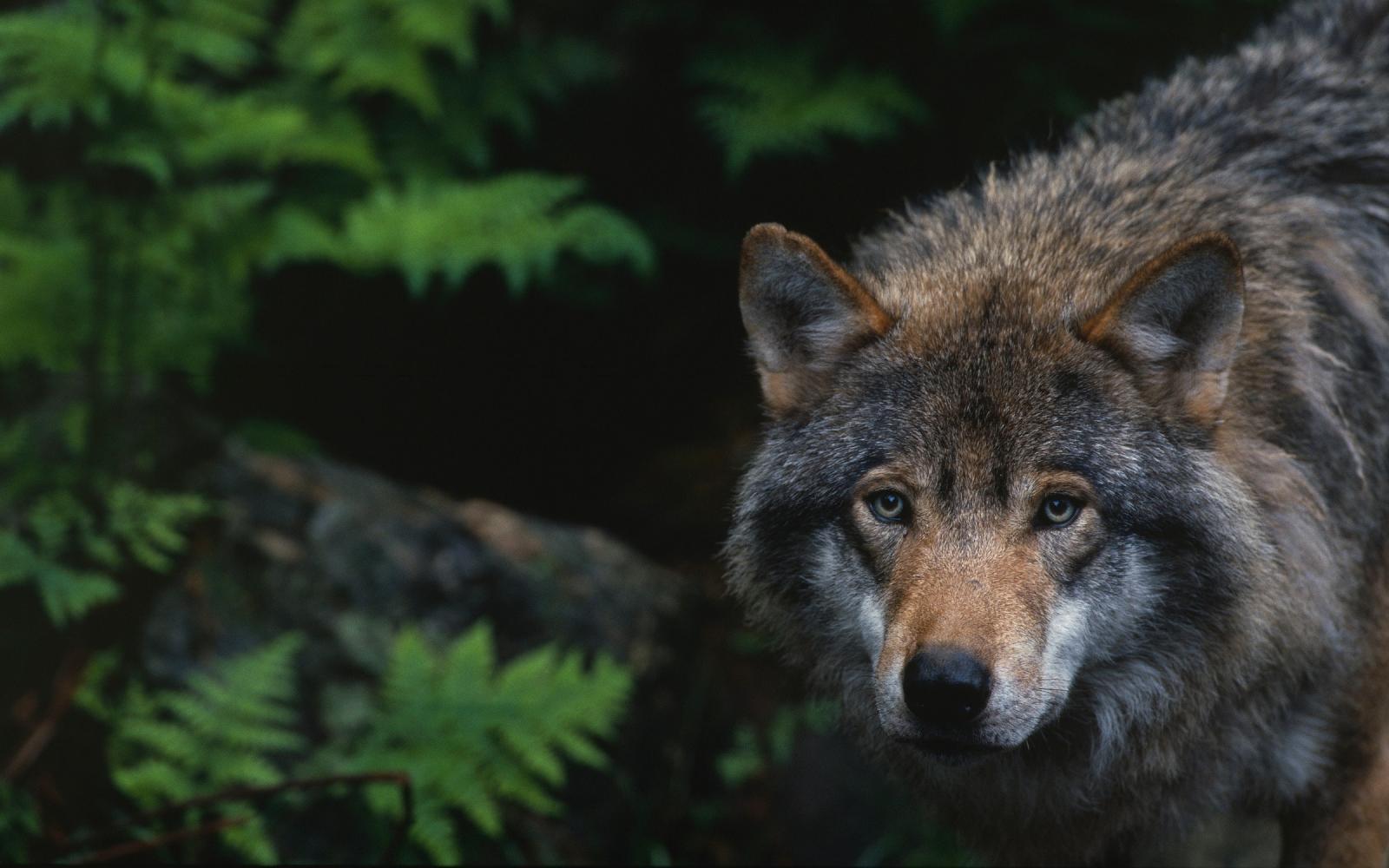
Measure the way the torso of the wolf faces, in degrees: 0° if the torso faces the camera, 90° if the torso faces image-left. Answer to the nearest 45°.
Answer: approximately 45°

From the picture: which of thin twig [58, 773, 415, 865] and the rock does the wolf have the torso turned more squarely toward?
the thin twig

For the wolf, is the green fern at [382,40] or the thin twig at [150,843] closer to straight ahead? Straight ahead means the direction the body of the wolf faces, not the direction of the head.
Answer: the thin twig

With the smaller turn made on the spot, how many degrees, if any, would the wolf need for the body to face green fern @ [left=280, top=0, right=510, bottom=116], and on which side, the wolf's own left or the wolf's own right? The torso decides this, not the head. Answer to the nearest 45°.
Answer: approximately 90° to the wolf's own right

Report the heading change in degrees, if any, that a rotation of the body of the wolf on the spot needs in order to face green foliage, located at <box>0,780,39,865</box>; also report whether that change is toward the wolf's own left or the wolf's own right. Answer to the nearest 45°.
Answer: approximately 45° to the wolf's own right

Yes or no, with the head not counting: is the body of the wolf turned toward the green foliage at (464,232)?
no
